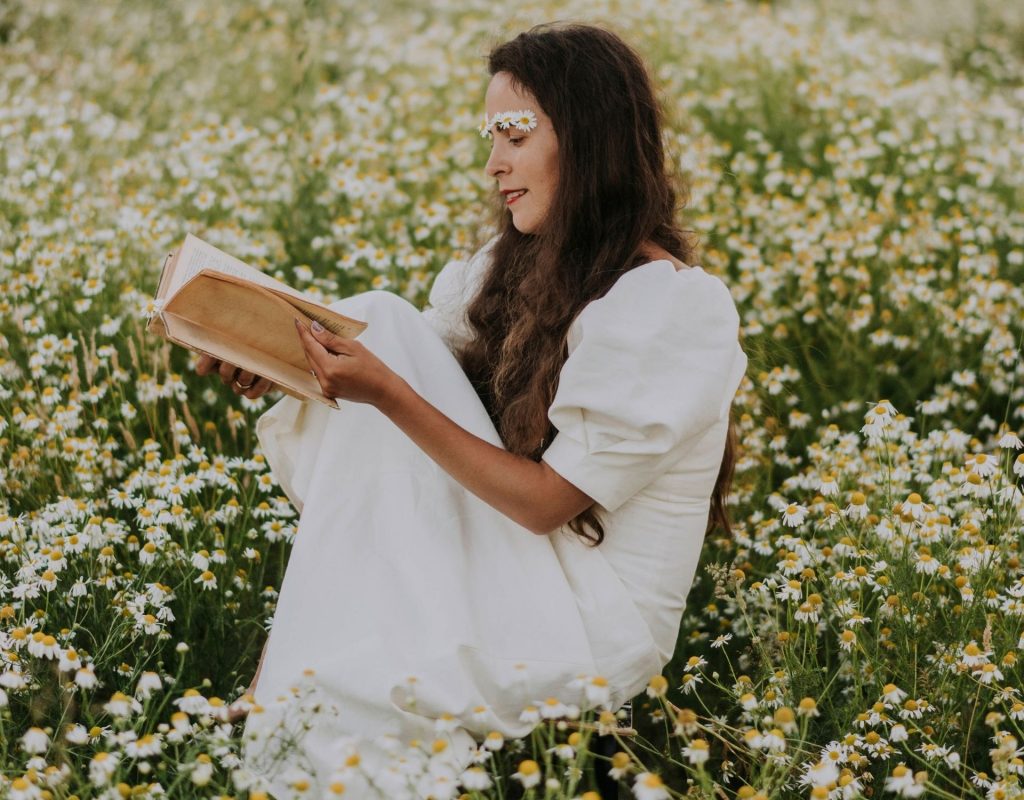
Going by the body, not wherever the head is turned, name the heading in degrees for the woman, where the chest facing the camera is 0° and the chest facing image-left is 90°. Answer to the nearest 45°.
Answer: approximately 90°

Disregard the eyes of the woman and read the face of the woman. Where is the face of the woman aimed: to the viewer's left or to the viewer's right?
to the viewer's left
